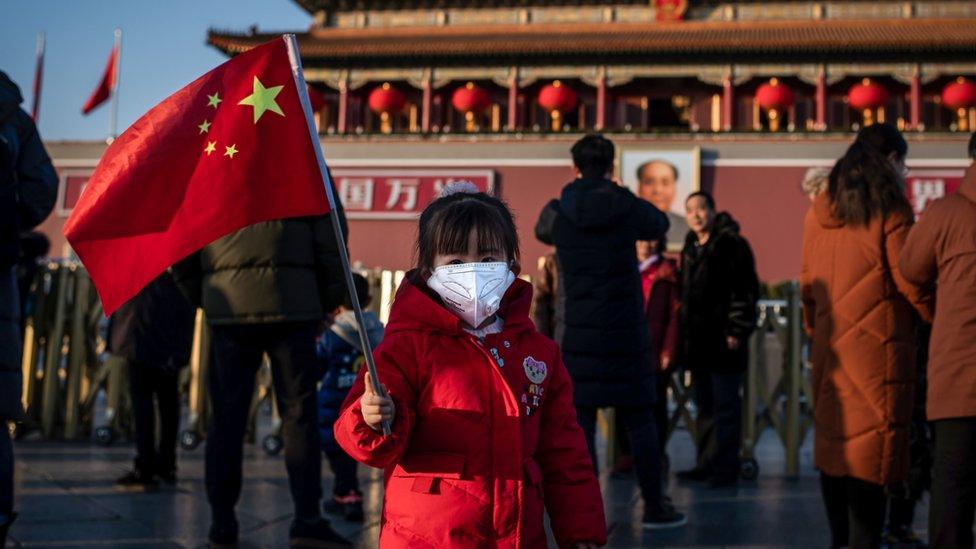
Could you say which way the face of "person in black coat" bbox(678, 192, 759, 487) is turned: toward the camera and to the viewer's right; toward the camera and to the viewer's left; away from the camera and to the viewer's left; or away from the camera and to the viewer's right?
toward the camera and to the viewer's left

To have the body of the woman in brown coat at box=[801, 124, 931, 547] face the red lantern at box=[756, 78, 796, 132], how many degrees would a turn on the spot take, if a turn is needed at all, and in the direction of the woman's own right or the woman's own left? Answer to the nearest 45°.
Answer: approximately 45° to the woman's own left

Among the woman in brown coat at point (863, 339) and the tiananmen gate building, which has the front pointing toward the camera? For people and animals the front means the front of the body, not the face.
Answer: the tiananmen gate building

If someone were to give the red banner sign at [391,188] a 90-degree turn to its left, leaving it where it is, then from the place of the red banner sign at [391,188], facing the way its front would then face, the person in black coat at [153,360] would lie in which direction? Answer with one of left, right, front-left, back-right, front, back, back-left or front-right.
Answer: right

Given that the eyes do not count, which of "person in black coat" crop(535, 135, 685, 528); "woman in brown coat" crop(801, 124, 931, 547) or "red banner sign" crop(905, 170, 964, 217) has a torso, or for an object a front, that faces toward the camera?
the red banner sign

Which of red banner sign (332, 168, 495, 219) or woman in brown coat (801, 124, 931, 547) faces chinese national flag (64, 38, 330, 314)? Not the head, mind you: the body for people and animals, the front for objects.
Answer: the red banner sign

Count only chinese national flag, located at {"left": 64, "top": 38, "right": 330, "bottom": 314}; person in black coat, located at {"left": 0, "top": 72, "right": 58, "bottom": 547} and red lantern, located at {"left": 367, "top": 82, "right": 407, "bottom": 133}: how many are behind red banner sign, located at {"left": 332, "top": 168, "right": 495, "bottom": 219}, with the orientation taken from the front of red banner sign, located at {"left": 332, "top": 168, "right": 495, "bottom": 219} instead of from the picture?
1

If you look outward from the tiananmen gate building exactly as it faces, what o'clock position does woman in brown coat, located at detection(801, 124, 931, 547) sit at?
The woman in brown coat is roughly at 12 o'clock from the tiananmen gate building.

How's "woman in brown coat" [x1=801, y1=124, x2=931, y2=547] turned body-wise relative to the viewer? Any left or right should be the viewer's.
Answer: facing away from the viewer and to the right of the viewer

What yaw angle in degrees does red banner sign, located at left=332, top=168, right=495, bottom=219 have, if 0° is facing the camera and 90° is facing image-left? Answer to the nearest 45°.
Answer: approximately 0°

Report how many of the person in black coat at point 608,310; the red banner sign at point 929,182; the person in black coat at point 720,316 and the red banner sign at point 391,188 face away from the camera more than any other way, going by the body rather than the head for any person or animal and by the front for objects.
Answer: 1

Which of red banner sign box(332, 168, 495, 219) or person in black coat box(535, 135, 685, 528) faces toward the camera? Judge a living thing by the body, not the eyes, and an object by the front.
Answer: the red banner sign

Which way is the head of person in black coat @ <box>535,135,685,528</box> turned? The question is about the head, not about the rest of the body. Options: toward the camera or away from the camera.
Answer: away from the camera

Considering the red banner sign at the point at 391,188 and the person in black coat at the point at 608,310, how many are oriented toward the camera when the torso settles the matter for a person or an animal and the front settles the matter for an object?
1

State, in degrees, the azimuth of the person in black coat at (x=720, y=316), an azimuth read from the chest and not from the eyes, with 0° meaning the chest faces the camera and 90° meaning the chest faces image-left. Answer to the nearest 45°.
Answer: approximately 45°

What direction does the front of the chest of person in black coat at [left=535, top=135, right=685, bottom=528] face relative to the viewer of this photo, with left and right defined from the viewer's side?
facing away from the viewer

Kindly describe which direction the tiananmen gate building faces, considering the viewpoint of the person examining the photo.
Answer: facing the viewer

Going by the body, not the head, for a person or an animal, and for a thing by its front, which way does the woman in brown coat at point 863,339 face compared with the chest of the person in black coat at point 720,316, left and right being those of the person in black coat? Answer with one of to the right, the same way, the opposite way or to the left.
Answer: the opposite way
